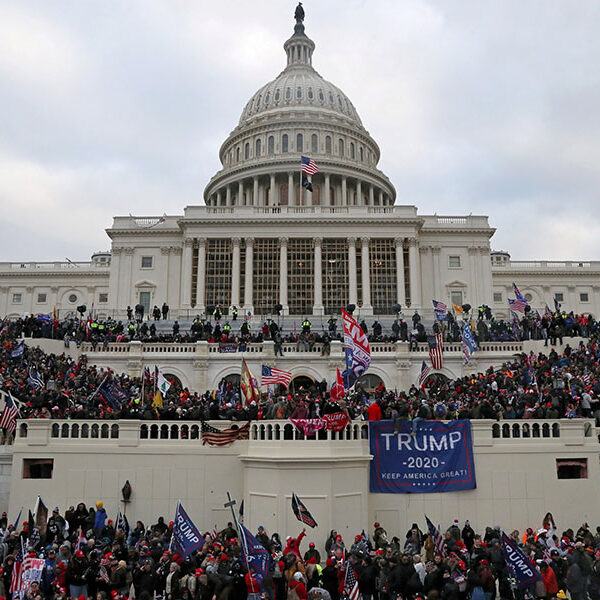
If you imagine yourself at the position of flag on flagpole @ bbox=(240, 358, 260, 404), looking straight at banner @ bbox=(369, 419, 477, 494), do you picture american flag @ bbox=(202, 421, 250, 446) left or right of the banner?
right

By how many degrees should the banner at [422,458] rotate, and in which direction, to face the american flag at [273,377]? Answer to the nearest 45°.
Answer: approximately 135° to its right

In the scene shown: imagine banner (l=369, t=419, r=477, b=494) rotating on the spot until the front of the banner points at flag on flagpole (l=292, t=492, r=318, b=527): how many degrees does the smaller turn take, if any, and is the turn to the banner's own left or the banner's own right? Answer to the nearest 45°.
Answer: approximately 45° to the banner's own right

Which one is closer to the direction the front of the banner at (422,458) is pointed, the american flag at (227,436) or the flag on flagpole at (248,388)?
the american flag

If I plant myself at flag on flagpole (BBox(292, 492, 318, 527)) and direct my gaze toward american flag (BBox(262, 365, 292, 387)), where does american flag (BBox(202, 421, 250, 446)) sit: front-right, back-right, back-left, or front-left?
front-left

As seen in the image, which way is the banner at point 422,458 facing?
toward the camera

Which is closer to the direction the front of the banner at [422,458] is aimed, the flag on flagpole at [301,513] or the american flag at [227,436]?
the flag on flagpole

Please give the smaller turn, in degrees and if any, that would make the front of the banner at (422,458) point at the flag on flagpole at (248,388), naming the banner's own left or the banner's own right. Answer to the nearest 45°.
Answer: approximately 135° to the banner's own right

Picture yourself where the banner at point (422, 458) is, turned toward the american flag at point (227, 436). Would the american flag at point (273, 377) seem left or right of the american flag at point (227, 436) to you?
right

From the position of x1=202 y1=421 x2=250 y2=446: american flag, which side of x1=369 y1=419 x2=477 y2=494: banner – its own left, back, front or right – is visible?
right
